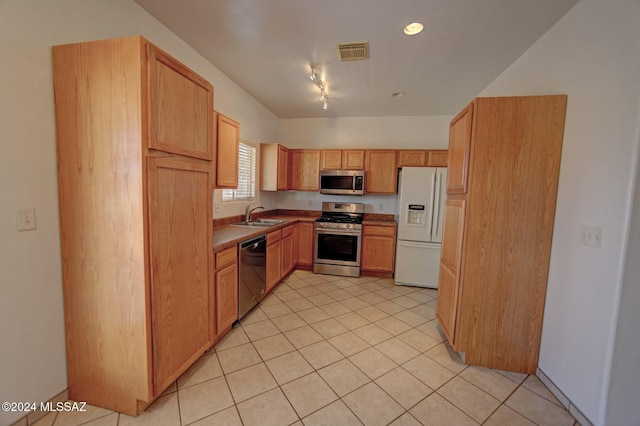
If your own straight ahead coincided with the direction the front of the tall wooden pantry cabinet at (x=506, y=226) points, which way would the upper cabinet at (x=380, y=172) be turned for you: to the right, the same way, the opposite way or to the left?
to the left

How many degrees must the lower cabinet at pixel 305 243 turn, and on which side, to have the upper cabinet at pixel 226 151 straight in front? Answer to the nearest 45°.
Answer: approximately 45° to its right

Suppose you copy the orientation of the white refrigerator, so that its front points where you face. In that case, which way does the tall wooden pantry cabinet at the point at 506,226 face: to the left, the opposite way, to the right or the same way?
to the right

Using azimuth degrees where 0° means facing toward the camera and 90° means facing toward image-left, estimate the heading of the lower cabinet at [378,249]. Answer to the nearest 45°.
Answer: approximately 0°

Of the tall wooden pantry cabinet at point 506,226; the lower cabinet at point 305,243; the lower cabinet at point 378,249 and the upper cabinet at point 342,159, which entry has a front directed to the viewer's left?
the tall wooden pantry cabinet

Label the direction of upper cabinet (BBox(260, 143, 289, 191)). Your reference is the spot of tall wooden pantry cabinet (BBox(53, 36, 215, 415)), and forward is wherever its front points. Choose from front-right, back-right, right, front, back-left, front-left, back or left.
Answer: left

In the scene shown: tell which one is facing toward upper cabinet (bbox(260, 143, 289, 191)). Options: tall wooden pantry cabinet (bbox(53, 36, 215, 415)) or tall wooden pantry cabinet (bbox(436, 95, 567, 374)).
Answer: tall wooden pantry cabinet (bbox(436, 95, 567, 374))

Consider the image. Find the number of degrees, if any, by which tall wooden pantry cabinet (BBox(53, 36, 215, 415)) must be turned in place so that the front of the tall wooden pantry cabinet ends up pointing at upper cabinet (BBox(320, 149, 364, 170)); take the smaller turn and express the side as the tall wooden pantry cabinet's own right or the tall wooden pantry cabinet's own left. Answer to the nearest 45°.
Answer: approximately 90° to the tall wooden pantry cabinet's own left

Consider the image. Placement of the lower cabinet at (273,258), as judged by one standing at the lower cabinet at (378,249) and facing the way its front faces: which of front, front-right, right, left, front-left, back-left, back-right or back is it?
front-right

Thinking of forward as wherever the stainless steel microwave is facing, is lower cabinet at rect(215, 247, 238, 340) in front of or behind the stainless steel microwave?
in front

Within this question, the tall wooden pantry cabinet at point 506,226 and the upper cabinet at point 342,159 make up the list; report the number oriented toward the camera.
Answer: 1

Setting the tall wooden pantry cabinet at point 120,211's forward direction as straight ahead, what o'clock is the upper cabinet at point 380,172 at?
The upper cabinet is roughly at 10 o'clock from the tall wooden pantry cabinet.
